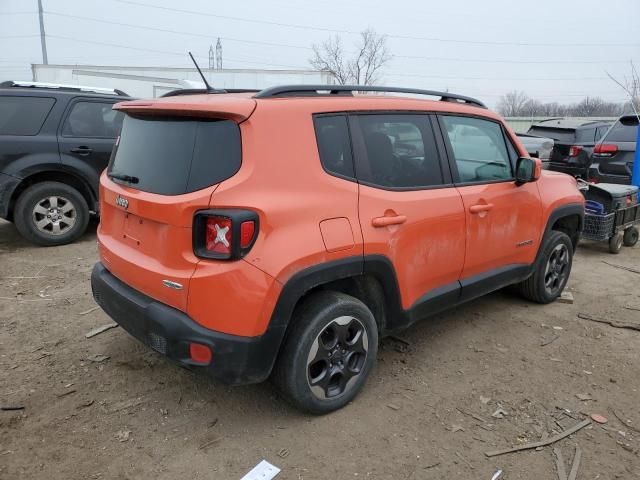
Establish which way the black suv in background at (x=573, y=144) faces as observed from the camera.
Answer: facing away from the viewer and to the right of the viewer

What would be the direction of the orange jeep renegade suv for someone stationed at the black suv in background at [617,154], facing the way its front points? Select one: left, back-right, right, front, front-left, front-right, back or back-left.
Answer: back

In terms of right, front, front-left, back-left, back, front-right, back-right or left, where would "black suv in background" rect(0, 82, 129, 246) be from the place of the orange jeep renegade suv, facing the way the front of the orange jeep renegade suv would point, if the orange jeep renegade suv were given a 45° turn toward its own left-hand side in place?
front-left

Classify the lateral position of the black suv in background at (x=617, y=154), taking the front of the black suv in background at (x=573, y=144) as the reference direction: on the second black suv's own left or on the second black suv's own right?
on the second black suv's own right

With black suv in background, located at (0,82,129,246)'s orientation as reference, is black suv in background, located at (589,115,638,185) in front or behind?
in front

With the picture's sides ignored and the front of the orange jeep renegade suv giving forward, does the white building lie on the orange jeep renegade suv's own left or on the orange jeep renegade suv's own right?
on the orange jeep renegade suv's own left

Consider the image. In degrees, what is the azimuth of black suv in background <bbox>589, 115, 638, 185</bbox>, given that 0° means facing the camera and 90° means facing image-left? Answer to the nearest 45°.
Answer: approximately 180°

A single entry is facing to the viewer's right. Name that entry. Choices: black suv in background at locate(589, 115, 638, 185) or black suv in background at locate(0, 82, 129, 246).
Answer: black suv in background at locate(0, 82, 129, 246)

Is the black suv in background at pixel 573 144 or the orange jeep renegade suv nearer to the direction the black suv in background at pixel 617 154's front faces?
the black suv in background

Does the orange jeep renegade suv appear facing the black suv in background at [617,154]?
yes

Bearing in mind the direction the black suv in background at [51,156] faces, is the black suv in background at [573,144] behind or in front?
in front
